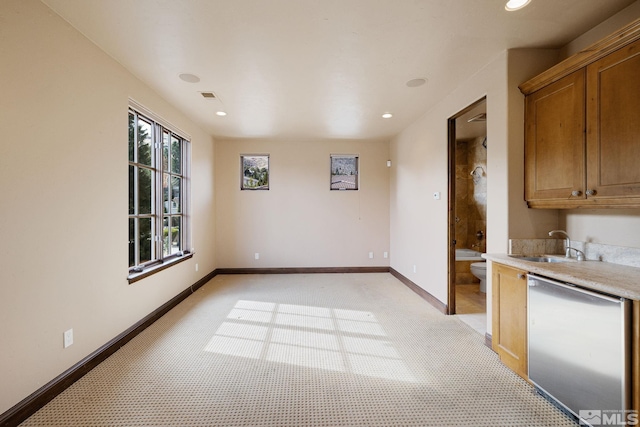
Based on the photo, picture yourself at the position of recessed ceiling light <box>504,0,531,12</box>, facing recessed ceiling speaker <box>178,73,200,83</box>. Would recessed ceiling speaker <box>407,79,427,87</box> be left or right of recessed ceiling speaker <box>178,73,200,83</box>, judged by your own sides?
right

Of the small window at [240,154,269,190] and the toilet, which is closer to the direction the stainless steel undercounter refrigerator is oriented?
the small window

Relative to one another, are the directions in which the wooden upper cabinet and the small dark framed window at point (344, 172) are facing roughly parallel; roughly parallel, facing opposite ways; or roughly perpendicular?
roughly perpendicular

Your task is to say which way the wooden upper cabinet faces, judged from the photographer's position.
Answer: facing the viewer and to the left of the viewer

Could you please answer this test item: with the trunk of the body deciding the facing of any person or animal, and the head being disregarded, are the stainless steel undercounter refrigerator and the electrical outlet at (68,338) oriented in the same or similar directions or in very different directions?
very different directions

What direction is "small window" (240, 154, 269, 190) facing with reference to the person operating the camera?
facing the viewer

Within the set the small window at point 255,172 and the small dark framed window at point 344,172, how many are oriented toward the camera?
2

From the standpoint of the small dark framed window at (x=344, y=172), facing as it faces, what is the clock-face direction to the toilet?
The toilet is roughly at 10 o'clock from the small dark framed window.

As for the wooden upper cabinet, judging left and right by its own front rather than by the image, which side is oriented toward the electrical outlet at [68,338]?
front

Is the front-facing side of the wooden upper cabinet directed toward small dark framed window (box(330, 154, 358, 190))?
no

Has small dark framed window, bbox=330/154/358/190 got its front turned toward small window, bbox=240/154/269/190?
no

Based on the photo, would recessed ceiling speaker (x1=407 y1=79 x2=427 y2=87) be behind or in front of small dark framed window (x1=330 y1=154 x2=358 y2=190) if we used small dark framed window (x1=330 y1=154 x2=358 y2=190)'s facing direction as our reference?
in front

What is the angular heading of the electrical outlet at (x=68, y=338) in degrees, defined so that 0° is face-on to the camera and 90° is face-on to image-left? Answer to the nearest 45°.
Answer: approximately 315°

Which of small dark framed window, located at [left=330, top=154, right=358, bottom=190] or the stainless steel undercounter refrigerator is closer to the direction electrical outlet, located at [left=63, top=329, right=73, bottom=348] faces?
the stainless steel undercounter refrigerator

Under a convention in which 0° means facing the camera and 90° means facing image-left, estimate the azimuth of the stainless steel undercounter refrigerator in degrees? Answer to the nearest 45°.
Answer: approximately 45°

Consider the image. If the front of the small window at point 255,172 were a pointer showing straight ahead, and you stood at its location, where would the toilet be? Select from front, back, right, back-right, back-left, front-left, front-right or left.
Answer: front-left
